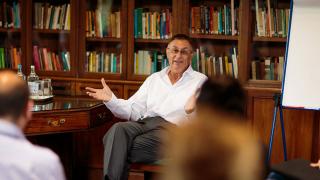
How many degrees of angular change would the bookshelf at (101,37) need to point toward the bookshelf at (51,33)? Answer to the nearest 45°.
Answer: approximately 90° to its right

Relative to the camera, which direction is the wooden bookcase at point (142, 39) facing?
toward the camera

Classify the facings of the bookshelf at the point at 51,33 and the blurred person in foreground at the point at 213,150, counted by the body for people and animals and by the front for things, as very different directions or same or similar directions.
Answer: very different directions

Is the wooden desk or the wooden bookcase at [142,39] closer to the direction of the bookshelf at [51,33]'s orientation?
the wooden desk

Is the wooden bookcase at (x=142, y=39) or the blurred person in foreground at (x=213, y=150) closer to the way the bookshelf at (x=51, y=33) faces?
the blurred person in foreground

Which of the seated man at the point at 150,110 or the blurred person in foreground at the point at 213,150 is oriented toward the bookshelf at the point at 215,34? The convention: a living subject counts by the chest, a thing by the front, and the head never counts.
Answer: the blurred person in foreground

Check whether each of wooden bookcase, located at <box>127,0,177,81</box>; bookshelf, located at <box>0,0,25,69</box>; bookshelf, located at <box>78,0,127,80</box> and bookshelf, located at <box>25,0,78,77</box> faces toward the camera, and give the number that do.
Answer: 4

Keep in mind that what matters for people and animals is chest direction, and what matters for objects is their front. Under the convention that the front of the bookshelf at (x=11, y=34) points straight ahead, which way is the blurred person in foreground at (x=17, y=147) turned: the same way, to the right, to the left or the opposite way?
the opposite way

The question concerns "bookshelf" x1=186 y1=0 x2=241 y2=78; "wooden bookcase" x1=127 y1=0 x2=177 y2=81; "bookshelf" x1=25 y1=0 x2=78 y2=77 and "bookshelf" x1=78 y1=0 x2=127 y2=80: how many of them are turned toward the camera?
4

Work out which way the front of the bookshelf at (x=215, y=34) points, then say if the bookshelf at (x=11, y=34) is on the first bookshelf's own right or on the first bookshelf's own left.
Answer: on the first bookshelf's own right

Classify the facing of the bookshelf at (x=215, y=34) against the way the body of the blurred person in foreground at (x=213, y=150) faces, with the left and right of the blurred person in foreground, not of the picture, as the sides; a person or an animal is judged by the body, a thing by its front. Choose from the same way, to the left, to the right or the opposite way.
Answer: the opposite way

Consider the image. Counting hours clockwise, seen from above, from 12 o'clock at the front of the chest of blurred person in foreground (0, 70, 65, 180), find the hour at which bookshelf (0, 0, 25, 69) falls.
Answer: The bookshelf is roughly at 12 o'clock from the blurred person in foreground.

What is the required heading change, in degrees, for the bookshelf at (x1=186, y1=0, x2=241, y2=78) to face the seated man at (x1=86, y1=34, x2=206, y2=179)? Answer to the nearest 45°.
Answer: approximately 45° to its right

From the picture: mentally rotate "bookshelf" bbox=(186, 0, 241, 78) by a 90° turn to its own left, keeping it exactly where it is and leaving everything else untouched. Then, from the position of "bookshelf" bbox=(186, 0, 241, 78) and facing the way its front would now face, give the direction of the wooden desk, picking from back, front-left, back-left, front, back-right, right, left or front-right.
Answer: back-right

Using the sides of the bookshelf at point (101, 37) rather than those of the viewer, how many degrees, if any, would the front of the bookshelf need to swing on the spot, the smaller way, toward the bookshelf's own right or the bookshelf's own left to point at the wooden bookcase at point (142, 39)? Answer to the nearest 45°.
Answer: approximately 90° to the bookshelf's own left

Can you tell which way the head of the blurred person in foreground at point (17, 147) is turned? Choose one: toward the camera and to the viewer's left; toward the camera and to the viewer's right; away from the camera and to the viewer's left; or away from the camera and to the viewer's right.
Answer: away from the camera and to the viewer's right

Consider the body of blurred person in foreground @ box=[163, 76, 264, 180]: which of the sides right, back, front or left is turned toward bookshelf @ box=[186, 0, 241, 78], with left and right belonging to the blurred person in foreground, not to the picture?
front

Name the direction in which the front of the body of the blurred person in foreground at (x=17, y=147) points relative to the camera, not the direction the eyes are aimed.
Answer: away from the camera

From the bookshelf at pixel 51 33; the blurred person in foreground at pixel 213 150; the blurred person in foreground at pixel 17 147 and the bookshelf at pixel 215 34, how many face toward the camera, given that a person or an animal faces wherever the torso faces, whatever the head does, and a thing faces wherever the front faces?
2

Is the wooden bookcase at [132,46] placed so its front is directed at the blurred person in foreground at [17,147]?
yes

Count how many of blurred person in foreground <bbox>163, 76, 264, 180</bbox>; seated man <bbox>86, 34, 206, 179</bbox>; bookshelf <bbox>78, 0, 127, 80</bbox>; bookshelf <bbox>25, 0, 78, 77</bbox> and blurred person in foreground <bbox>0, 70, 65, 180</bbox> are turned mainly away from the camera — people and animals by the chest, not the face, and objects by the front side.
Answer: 2

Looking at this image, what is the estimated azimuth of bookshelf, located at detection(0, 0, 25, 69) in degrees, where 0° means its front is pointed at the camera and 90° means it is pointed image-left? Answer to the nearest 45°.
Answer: approximately 0°
